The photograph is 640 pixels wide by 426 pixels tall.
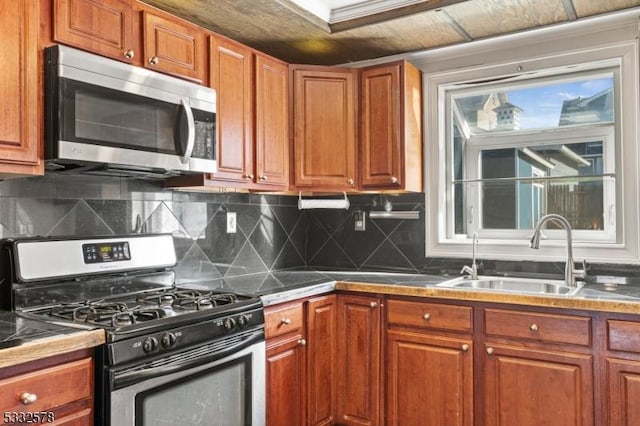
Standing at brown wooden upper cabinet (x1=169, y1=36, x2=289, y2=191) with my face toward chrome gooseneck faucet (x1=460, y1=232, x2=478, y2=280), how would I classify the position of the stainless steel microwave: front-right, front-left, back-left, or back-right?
back-right

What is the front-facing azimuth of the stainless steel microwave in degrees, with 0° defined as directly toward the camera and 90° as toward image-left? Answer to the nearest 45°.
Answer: approximately 315°

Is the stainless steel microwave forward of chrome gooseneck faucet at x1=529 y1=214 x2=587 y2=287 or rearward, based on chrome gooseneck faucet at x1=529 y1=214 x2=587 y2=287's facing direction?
forward

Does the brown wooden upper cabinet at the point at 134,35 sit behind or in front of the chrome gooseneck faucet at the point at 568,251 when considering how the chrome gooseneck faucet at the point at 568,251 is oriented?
in front

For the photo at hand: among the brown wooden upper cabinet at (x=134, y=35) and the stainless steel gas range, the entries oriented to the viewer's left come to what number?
0

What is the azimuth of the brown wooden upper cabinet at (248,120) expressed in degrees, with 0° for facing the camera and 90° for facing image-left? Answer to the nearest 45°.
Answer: approximately 315°

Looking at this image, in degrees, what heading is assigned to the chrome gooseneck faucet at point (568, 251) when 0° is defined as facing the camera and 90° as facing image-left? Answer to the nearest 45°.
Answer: approximately 90°
